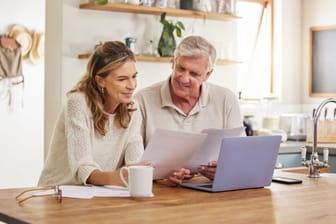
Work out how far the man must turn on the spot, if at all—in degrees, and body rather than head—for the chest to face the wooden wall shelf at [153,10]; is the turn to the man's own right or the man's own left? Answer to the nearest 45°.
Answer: approximately 180°

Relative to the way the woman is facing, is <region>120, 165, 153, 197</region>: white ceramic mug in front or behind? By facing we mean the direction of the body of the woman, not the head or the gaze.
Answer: in front

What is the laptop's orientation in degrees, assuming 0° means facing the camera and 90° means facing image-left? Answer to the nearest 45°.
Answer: approximately 135°

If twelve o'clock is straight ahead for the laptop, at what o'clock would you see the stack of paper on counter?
The stack of paper on counter is roughly at 10 o'clock from the laptop.

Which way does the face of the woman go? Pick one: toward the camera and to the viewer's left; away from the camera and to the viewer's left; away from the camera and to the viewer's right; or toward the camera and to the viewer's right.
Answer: toward the camera and to the viewer's right

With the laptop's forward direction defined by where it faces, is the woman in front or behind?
in front

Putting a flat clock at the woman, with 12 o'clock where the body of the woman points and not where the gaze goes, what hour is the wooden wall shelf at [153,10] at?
The wooden wall shelf is roughly at 8 o'clock from the woman.

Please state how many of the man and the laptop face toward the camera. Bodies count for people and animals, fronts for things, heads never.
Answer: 1

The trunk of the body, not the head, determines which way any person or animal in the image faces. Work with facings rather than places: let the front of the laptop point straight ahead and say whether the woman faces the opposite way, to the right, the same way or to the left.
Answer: the opposite way
